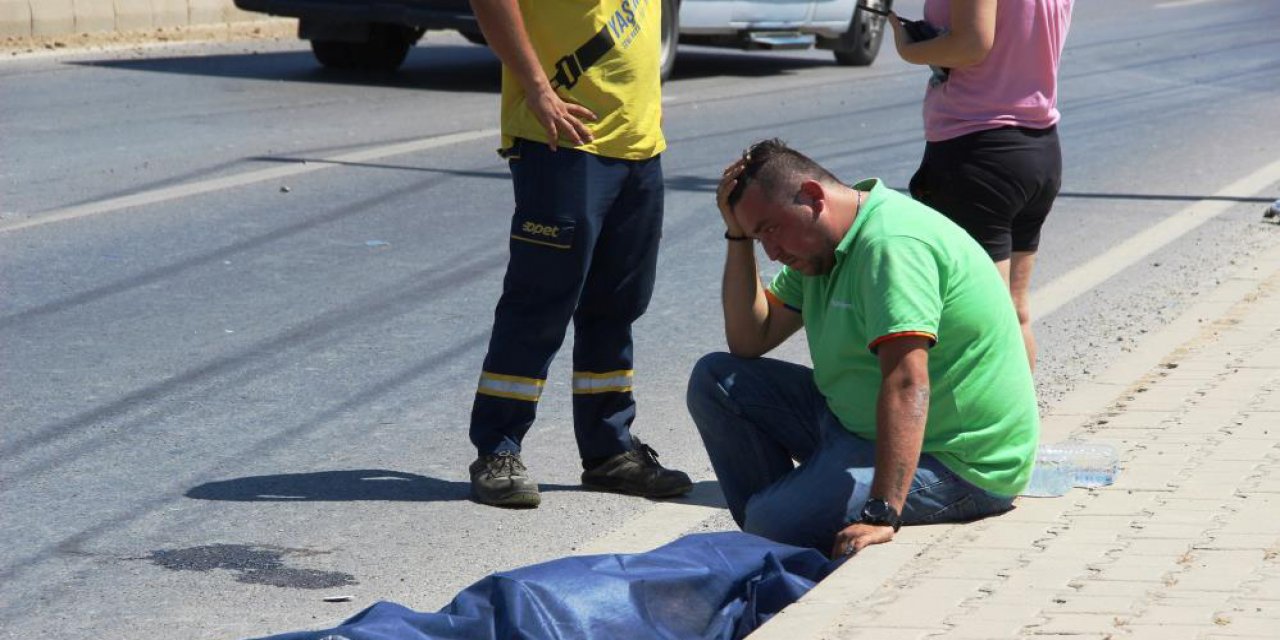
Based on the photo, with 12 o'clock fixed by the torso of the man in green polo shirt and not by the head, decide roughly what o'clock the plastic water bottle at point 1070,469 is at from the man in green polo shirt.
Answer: The plastic water bottle is roughly at 6 o'clock from the man in green polo shirt.

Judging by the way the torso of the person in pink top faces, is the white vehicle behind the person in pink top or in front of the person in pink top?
in front

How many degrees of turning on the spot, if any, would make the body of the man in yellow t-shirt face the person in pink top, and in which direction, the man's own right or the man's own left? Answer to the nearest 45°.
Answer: approximately 45° to the man's own left

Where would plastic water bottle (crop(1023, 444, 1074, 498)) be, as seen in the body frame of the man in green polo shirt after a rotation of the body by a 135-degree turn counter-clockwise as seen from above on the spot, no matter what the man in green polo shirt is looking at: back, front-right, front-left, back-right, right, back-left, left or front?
front-left

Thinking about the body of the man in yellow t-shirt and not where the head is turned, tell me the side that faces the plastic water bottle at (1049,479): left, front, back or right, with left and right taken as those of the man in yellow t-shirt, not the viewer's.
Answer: front

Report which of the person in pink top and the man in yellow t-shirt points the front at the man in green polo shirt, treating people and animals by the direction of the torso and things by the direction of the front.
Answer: the man in yellow t-shirt

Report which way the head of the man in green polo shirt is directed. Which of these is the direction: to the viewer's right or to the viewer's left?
to the viewer's left

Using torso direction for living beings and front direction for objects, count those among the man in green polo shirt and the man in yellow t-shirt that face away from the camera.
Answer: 0

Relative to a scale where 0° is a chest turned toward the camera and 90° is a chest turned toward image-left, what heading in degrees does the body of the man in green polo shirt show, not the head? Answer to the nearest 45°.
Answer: approximately 45°

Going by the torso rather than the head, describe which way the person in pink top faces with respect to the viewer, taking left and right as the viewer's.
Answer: facing away from the viewer and to the left of the viewer

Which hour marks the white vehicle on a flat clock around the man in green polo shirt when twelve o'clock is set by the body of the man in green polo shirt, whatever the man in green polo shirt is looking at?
The white vehicle is roughly at 4 o'clock from the man in green polo shirt.

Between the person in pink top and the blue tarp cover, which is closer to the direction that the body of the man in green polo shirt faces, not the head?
the blue tarp cover
